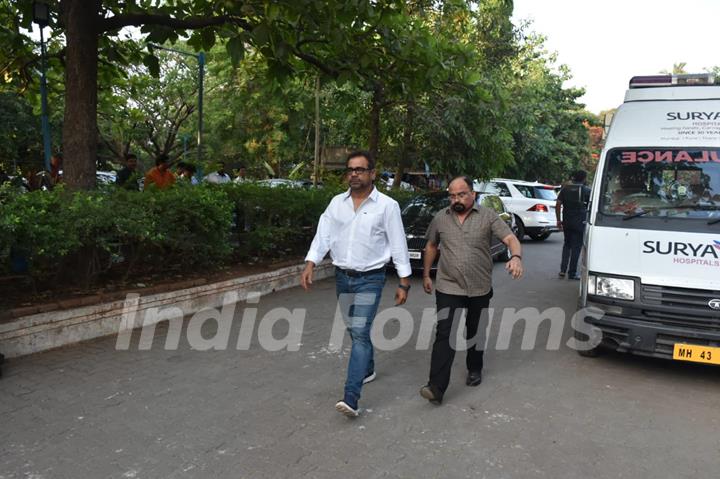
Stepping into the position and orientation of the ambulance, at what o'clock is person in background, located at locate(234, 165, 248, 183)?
The person in background is roughly at 4 o'clock from the ambulance.

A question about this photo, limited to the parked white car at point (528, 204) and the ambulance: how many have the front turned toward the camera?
1

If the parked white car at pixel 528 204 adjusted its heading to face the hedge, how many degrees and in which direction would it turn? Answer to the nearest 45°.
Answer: approximately 135° to its left

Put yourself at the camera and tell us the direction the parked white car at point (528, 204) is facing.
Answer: facing away from the viewer and to the left of the viewer

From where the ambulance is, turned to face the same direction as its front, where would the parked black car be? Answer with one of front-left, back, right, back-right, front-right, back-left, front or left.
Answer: back-right

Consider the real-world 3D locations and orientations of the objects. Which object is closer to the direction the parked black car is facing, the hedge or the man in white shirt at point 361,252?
the hedge

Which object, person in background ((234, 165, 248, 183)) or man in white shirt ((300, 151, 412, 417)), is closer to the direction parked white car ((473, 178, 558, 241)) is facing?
the person in background
